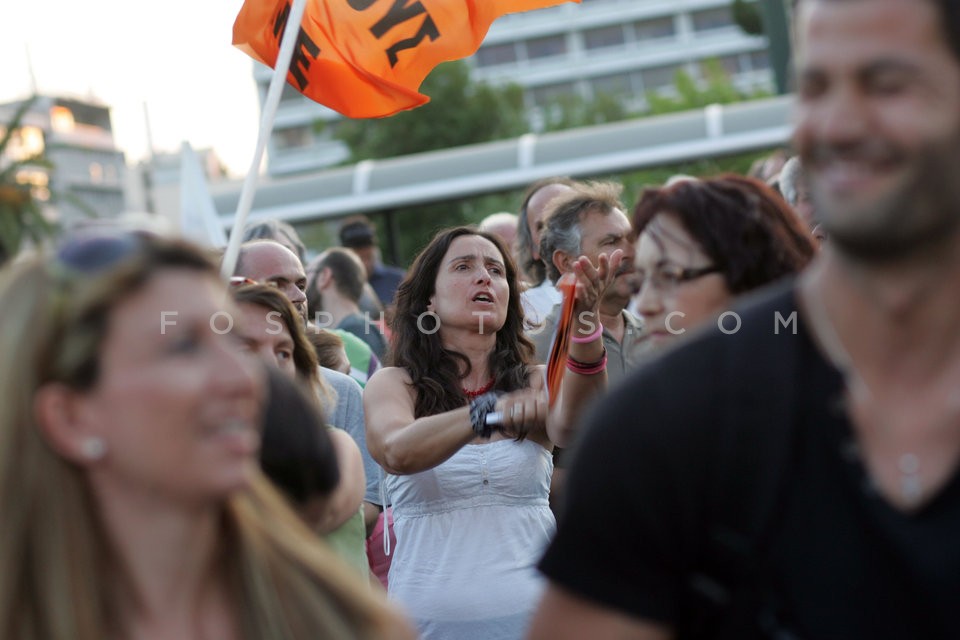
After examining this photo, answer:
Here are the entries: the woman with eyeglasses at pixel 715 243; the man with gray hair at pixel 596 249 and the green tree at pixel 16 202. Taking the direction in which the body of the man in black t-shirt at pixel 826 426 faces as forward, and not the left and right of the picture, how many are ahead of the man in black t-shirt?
0

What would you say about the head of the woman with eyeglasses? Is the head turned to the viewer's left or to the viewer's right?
to the viewer's left

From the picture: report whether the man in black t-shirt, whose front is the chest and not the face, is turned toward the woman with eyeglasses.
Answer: no

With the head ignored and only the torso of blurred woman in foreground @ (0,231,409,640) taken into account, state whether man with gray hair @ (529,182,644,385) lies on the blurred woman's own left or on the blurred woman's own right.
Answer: on the blurred woman's own left

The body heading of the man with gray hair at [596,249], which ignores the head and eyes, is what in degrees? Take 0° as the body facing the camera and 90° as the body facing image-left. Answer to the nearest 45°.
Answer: approximately 315°

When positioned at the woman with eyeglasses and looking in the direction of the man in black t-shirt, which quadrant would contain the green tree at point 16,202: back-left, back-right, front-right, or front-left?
back-right

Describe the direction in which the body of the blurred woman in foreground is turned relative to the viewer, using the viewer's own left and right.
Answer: facing the viewer and to the right of the viewer

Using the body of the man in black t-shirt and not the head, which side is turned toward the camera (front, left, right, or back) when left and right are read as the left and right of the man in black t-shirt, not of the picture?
front

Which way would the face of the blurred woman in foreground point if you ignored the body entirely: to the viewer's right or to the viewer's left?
to the viewer's right

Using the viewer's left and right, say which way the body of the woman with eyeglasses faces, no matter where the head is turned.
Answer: facing the viewer and to the left of the viewer

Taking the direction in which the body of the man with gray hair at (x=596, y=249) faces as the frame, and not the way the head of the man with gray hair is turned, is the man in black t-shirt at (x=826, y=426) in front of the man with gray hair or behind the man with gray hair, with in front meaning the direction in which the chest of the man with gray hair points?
in front

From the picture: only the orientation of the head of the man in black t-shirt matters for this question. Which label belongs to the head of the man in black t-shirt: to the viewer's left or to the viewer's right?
to the viewer's left

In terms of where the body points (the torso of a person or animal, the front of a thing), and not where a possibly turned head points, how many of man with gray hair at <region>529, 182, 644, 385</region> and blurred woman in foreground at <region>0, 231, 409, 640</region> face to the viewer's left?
0

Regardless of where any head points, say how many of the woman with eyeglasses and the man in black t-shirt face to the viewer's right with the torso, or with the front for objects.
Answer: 0

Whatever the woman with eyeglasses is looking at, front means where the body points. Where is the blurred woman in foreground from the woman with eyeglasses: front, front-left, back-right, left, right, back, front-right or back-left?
front

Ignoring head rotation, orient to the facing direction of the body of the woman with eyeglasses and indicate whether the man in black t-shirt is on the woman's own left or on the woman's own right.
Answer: on the woman's own left

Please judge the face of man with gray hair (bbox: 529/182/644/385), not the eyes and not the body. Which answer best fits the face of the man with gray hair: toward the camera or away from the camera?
toward the camera
